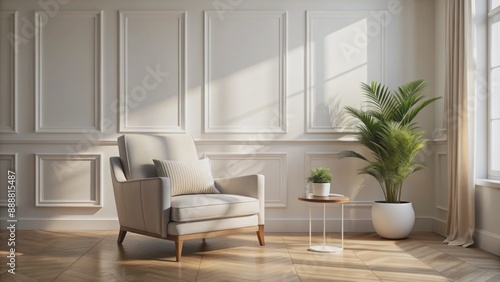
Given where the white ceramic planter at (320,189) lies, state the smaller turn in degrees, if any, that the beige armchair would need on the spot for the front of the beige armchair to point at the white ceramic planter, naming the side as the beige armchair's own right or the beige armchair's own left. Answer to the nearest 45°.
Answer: approximately 45° to the beige armchair's own left

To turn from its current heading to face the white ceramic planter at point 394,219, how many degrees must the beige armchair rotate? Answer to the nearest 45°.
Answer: approximately 45° to its left

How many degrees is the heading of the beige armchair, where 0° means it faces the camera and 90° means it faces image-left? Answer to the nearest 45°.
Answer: approximately 315°

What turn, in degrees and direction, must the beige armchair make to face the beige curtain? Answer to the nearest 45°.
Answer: approximately 45° to its left
